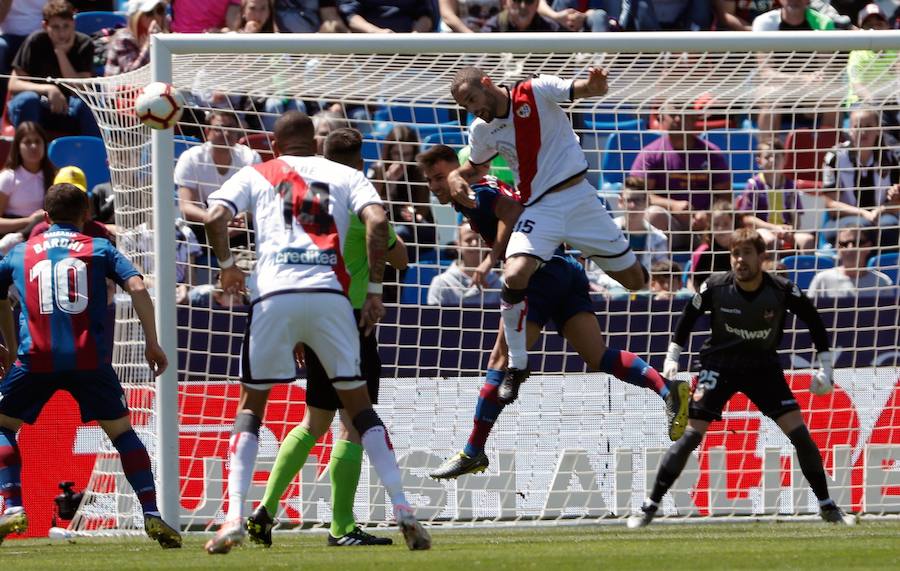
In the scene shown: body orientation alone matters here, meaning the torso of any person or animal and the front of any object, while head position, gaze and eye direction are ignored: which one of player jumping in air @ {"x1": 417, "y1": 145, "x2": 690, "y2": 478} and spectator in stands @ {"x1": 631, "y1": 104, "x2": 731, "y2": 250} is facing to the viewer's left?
the player jumping in air

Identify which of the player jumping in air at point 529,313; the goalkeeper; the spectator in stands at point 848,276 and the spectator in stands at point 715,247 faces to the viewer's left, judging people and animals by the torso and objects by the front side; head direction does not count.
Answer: the player jumping in air

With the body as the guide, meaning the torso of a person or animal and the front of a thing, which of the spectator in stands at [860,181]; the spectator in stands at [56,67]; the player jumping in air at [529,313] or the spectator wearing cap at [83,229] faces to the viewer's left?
the player jumping in air

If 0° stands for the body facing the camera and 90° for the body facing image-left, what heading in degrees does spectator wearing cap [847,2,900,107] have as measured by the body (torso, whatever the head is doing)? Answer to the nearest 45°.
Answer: approximately 0°

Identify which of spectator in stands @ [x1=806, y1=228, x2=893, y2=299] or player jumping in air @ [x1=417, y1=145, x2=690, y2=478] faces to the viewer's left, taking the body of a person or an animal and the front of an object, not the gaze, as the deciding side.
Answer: the player jumping in air

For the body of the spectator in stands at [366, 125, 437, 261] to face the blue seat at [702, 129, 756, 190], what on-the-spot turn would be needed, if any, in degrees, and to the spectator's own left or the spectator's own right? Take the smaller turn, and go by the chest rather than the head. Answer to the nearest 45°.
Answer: approximately 135° to the spectator's own left

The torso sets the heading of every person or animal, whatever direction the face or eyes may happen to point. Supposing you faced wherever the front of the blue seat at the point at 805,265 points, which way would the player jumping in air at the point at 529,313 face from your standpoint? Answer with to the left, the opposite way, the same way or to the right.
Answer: to the right

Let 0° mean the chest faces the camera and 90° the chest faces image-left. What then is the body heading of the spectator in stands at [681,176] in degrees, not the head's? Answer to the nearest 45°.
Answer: approximately 0°
